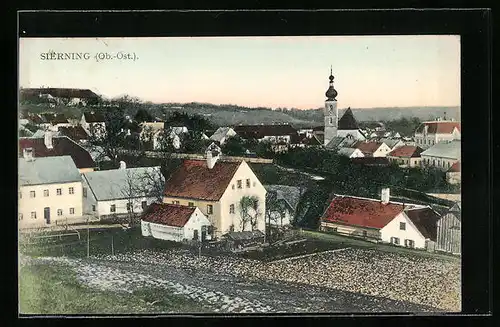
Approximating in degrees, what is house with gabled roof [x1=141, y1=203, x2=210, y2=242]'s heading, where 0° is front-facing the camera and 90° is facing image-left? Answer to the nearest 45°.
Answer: approximately 315°
